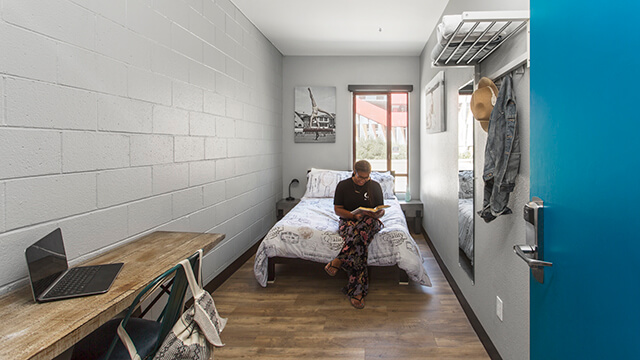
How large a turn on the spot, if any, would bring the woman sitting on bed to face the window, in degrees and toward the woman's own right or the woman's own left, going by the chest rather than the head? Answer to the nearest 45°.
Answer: approximately 180°

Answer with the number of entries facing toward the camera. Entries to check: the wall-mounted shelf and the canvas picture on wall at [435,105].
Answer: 0

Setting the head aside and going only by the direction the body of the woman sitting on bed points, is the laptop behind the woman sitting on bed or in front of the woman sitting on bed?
in front

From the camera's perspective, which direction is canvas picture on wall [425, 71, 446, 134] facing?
to the viewer's left

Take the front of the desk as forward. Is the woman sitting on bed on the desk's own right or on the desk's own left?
on the desk's own left

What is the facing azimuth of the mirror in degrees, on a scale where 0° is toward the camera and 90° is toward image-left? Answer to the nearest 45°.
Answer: approximately 90°

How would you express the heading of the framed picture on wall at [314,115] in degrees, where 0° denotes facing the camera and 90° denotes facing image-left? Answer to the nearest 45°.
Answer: approximately 0°
